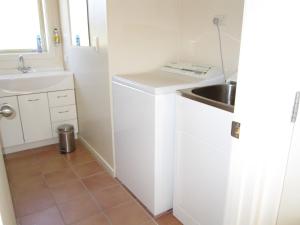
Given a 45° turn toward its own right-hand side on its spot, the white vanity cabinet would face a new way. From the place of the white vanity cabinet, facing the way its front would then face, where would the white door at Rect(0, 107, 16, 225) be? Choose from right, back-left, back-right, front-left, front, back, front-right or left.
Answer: front-left

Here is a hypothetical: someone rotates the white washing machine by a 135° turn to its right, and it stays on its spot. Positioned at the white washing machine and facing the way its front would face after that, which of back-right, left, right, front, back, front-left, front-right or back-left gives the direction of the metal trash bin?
front-left

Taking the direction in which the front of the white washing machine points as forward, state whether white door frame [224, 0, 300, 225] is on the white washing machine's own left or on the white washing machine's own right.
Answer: on the white washing machine's own left

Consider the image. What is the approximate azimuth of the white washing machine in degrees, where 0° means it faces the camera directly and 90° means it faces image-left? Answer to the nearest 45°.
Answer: approximately 45°

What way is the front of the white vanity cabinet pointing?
toward the camera

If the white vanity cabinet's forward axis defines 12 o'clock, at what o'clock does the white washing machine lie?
The white washing machine is roughly at 11 o'clock from the white vanity cabinet.

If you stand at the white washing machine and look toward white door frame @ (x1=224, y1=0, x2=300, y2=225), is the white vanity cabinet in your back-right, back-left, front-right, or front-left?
back-right

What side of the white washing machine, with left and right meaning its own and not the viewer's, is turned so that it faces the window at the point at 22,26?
right

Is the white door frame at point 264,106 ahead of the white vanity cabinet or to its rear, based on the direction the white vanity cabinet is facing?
ahead

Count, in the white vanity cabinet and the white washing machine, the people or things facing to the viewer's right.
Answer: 0
